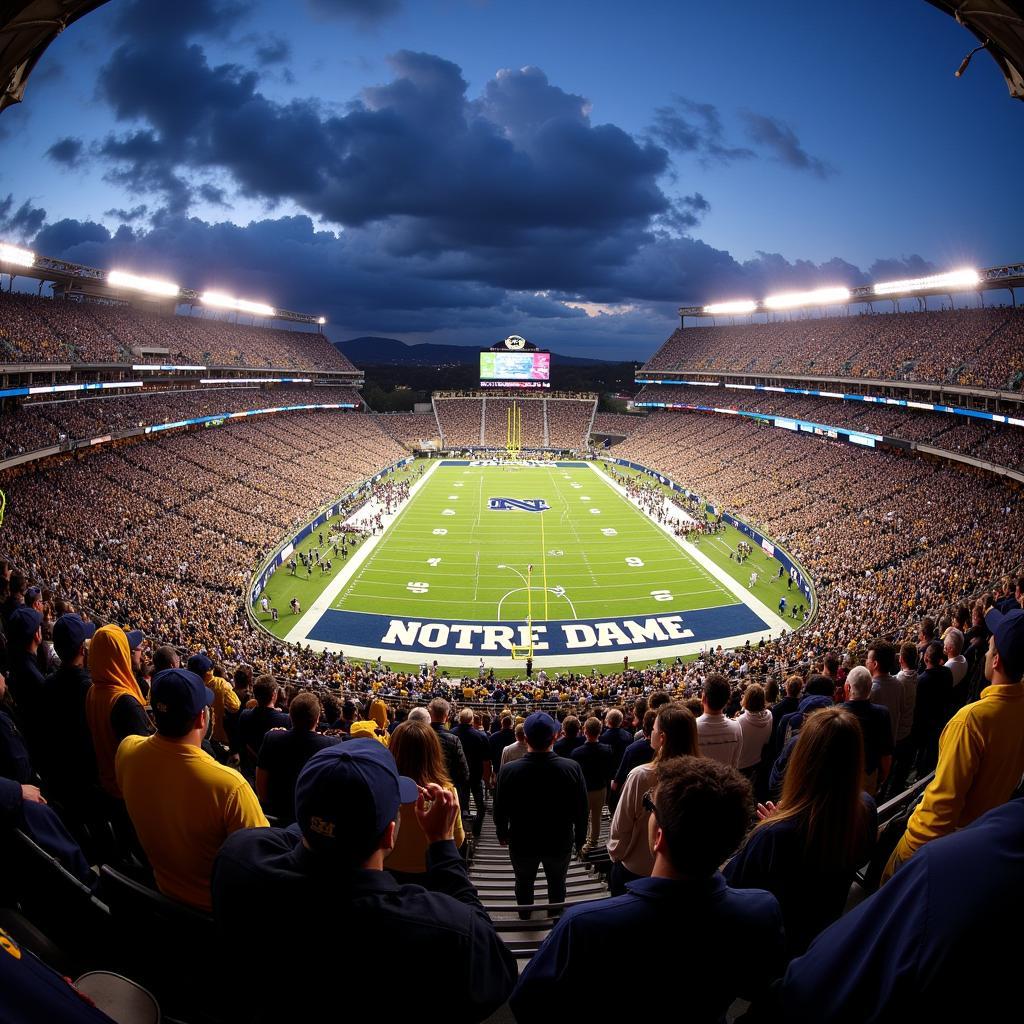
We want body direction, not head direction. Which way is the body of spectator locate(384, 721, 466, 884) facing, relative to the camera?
away from the camera

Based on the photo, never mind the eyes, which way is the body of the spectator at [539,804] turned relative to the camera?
away from the camera

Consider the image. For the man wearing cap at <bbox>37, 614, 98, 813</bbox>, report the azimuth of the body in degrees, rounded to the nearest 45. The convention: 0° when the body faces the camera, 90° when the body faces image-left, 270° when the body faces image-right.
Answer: approximately 225°

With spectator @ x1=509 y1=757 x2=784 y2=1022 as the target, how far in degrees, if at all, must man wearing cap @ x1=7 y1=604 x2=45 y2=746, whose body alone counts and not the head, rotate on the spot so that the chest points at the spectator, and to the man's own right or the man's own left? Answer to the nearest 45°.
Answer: approximately 135° to the man's own right

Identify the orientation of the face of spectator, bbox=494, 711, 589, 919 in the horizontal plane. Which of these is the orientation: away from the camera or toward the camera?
away from the camera

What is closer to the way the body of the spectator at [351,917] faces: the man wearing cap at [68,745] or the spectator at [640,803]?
the spectator

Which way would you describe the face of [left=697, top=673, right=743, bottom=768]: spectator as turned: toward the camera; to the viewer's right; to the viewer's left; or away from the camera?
away from the camera

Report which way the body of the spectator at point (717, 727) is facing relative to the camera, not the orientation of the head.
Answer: away from the camera

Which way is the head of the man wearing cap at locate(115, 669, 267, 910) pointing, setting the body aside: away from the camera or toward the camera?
away from the camera

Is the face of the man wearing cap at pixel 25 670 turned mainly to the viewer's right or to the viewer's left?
to the viewer's right
